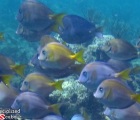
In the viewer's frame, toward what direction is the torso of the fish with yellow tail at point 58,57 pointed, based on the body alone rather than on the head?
to the viewer's left

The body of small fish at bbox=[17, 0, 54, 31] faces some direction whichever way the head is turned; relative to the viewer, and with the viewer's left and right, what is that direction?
facing to the left of the viewer

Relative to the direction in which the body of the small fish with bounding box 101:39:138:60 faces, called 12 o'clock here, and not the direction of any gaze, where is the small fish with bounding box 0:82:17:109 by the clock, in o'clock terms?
the small fish with bounding box 0:82:17:109 is roughly at 11 o'clock from the small fish with bounding box 101:39:138:60.

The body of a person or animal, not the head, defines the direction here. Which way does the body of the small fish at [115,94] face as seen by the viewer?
to the viewer's left

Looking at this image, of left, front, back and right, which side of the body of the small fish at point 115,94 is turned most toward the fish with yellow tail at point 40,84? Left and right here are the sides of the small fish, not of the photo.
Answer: front

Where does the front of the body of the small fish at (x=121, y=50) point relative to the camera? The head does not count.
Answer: to the viewer's left

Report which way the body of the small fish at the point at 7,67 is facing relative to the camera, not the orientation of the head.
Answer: to the viewer's left

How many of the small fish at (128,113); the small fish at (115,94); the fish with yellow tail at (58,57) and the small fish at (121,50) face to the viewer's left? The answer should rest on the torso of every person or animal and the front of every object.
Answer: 4
